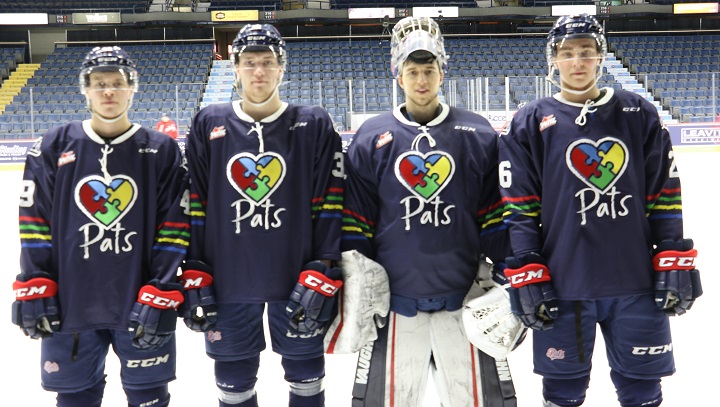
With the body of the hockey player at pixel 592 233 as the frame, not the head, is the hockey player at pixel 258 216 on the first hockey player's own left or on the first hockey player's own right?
on the first hockey player's own right

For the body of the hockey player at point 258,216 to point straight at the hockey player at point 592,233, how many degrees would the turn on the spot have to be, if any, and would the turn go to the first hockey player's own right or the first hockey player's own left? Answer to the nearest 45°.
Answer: approximately 90° to the first hockey player's own left

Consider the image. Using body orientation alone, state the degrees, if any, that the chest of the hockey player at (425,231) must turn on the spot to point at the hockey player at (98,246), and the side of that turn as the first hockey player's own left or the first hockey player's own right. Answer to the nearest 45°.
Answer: approximately 90° to the first hockey player's own right

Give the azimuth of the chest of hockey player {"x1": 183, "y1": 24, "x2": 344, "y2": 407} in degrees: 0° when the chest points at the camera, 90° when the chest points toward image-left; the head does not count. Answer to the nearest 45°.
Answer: approximately 0°

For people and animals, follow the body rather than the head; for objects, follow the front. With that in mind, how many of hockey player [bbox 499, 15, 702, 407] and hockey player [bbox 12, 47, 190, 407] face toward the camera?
2

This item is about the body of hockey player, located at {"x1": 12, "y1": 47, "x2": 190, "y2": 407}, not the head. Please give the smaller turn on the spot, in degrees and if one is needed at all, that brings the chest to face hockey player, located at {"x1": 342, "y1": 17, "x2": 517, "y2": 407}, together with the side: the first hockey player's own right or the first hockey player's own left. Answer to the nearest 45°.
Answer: approximately 90° to the first hockey player's own left
